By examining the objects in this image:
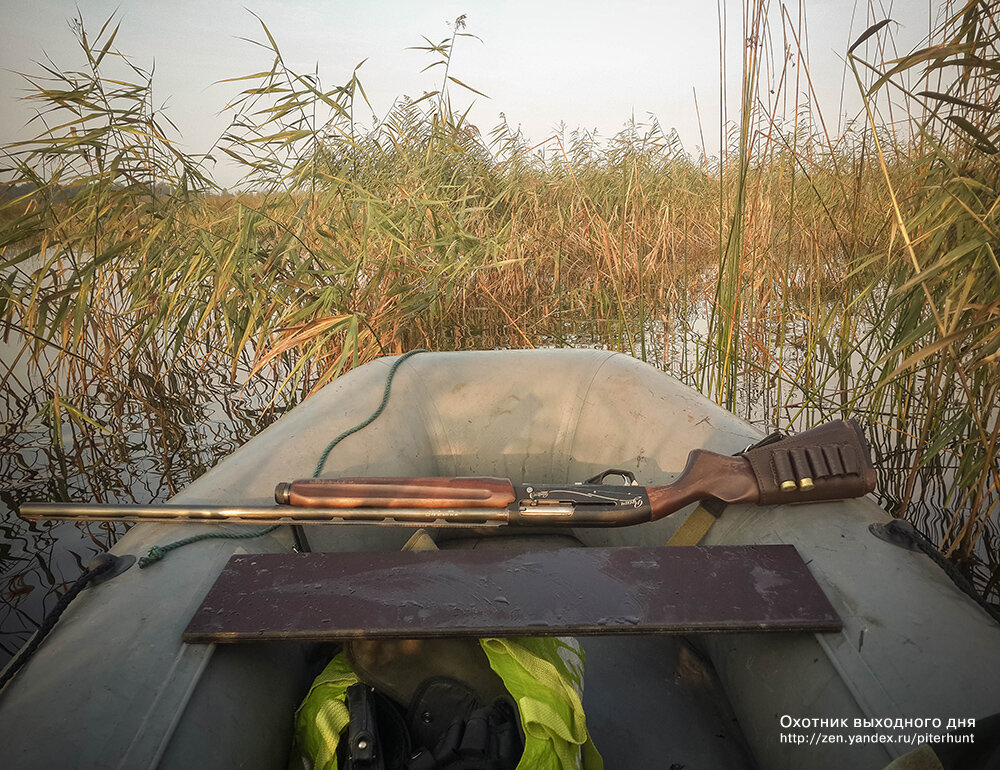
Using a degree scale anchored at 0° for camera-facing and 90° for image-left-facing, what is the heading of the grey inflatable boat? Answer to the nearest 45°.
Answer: approximately 180°
